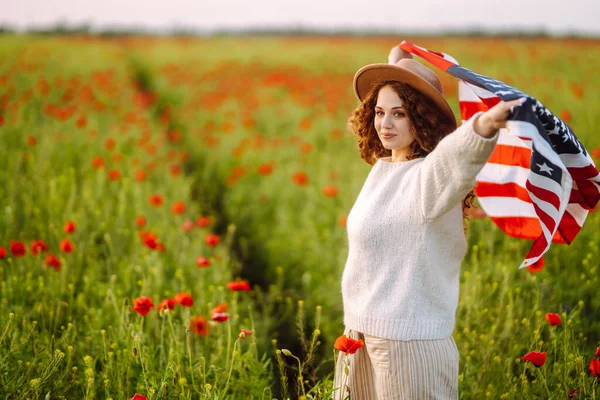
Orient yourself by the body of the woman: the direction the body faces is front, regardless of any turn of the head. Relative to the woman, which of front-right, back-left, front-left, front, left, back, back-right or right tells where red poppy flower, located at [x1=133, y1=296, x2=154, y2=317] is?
front-right

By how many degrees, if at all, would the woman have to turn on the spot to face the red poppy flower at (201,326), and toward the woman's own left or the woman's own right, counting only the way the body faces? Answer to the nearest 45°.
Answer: approximately 90° to the woman's own right

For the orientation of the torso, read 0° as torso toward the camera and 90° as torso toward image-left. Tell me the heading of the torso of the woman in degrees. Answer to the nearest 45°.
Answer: approximately 45°
